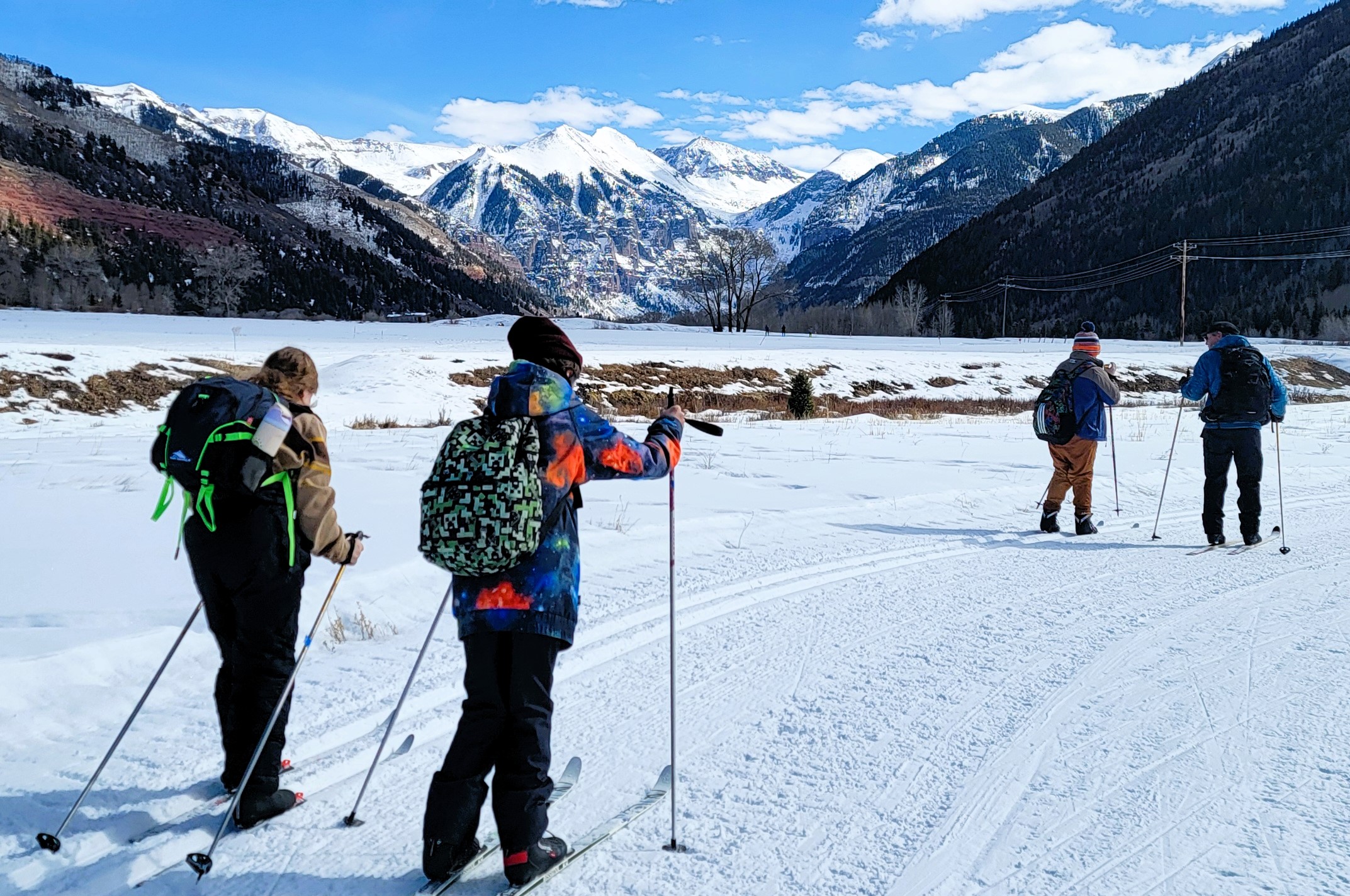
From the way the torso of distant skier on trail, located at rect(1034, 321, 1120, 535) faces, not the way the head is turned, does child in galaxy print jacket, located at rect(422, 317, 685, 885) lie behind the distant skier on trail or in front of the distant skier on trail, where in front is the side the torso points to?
behind

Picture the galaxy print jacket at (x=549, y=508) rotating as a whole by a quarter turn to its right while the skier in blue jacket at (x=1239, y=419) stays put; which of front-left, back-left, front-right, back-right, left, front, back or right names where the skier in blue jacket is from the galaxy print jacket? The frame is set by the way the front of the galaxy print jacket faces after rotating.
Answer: left

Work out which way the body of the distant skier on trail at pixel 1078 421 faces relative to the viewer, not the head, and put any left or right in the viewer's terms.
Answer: facing away from the viewer and to the right of the viewer

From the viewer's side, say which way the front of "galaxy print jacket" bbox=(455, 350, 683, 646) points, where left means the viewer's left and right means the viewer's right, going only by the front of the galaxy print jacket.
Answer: facing away from the viewer and to the right of the viewer

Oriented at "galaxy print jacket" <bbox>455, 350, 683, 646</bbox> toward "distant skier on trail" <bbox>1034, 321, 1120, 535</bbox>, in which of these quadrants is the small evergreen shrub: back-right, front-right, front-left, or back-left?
front-left

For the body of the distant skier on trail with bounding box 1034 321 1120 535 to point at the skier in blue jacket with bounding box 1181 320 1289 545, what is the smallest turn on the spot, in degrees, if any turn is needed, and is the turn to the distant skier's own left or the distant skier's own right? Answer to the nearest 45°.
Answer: approximately 45° to the distant skier's own right

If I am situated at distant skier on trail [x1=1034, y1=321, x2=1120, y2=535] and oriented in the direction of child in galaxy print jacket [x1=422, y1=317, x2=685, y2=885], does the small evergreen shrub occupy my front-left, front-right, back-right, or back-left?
back-right

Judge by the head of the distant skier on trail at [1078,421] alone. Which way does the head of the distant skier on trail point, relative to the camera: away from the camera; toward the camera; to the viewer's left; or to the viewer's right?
away from the camera

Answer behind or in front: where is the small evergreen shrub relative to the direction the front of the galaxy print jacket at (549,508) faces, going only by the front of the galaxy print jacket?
in front

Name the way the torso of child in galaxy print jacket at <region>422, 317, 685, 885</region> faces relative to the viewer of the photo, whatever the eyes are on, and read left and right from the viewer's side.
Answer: facing away from the viewer and to the right of the viewer

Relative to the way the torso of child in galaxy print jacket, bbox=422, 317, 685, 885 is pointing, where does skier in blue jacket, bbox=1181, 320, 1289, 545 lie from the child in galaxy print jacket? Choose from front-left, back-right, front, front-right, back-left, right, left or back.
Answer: front

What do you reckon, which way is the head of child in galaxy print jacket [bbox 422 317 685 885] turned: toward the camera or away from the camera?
away from the camera

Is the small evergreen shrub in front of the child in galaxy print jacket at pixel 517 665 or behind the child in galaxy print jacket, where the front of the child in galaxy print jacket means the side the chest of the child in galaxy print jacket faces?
in front
